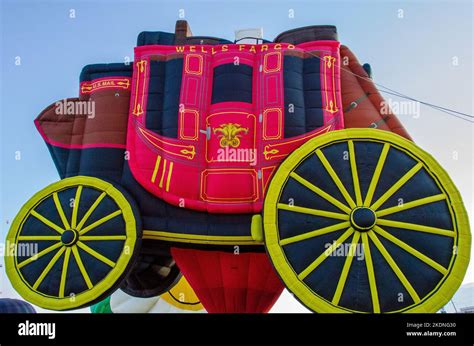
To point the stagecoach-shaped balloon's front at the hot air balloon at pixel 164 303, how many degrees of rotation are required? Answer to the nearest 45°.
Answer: approximately 90° to its right

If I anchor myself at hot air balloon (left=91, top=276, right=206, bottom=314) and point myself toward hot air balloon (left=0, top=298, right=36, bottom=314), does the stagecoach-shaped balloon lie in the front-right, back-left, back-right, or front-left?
back-left

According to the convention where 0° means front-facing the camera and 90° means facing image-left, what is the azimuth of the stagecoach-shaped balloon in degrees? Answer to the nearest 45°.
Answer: approximately 90°

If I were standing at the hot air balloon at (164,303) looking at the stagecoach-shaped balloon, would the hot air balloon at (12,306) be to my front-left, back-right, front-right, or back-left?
back-right

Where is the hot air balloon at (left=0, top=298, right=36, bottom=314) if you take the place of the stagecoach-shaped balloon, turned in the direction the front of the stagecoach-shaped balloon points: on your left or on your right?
on your right
